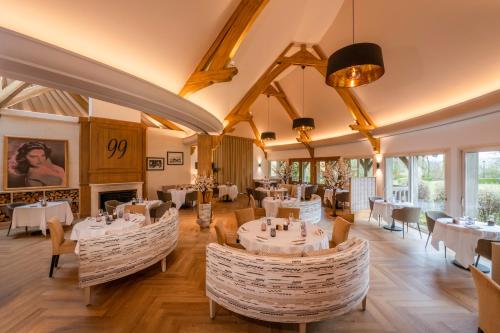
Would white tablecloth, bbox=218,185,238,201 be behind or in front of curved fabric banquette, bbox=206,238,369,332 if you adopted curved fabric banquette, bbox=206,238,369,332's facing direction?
in front

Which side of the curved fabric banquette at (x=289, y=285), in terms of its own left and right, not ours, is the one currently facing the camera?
back

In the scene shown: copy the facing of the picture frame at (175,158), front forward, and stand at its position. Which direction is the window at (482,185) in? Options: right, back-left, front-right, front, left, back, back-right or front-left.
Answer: front-left

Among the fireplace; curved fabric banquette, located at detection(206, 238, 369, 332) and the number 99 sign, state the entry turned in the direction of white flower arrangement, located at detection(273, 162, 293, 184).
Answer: the curved fabric banquette

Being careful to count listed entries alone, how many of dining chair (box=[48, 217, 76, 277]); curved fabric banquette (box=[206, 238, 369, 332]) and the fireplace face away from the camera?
1

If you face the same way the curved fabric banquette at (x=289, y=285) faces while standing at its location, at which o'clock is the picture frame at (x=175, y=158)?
The picture frame is roughly at 11 o'clock from the curved fabric banquette.

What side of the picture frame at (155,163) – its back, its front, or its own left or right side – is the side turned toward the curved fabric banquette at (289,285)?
front

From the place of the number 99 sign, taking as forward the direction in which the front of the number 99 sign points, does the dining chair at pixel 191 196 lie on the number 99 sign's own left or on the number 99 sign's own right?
on the number 99 sign's own left

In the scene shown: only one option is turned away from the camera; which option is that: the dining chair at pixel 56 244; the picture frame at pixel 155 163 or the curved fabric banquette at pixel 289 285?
the curved fabric banquette

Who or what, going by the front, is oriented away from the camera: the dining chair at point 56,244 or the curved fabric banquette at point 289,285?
the curved fabric banquette

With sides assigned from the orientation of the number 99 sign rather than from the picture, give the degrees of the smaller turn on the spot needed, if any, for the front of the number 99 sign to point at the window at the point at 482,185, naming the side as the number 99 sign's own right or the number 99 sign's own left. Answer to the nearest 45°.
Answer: approximately 45° to the number 99 sign's own left

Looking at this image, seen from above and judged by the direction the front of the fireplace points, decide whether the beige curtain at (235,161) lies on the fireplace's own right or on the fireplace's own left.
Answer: on the fireplace's own left

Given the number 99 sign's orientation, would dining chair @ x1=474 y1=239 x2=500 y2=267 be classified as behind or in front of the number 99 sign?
in front
